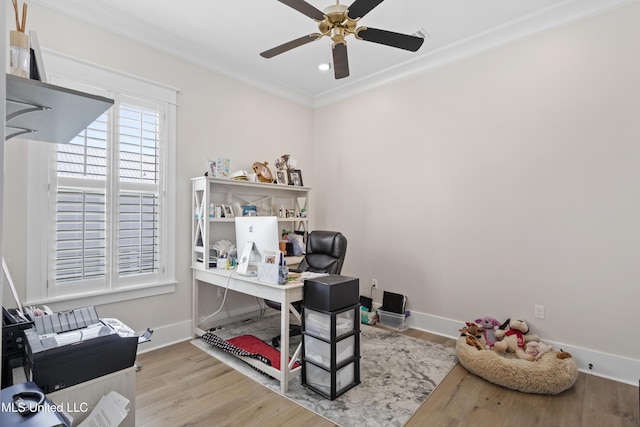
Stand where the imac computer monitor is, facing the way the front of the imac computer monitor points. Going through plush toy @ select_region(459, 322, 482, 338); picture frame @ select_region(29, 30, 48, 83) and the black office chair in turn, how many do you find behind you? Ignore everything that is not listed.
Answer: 1

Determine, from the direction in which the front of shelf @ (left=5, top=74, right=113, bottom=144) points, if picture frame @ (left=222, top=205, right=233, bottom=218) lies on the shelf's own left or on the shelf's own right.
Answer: on the shelf's own left

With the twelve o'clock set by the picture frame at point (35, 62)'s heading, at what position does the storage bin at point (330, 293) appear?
The storage bin is roughly at 12 o'clock from the picture frame.

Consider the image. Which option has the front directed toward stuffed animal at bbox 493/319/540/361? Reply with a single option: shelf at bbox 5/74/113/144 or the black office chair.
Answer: the shelf

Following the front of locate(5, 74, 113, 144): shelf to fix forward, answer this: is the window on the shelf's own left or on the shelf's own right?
on the shelf's own left

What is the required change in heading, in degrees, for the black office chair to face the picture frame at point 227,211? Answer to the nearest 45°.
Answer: approximately 45° to its right

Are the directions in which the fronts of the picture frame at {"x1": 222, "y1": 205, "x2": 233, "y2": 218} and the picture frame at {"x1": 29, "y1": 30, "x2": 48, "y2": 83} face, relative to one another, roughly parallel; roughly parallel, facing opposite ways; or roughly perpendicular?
roughly perpendicular

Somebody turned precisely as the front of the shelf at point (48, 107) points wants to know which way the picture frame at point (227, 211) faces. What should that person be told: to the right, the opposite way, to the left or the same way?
to the right

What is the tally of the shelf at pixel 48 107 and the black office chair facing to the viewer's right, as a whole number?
1

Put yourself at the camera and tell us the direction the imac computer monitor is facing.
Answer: facing away from the viewer and to the right of the viewer

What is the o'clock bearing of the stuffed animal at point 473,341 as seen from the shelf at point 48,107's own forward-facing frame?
The stuffed animal is roughly at 12 o'clock from the shelf.

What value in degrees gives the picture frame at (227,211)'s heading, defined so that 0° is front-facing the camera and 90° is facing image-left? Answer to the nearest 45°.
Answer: approximately 315°

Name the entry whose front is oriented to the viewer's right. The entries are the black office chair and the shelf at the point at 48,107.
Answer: the shelf

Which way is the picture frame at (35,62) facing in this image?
to the viewer's right

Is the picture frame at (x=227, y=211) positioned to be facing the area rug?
yes
